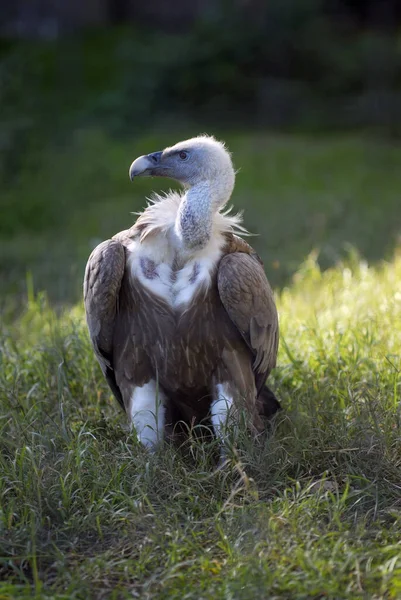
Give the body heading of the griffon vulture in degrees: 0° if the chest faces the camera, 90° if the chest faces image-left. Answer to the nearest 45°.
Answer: approximately 0°
